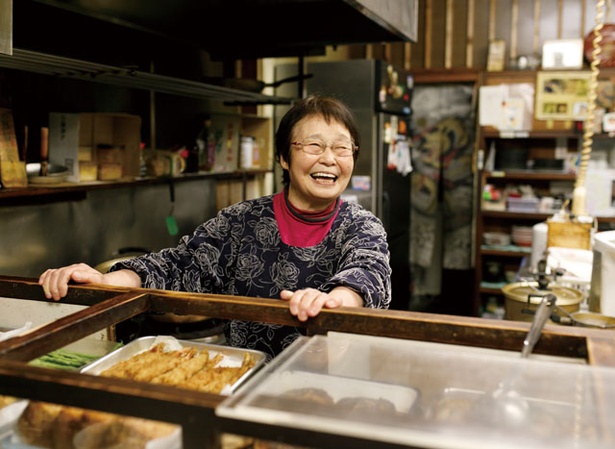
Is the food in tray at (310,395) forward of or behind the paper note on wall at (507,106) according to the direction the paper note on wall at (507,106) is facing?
forward

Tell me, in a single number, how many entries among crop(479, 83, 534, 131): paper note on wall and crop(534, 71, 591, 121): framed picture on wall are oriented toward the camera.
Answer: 2

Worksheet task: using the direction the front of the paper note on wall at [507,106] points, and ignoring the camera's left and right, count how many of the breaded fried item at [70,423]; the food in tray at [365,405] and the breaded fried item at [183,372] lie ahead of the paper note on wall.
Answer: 3

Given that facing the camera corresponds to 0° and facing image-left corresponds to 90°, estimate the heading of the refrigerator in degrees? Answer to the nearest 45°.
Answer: approximately 315°

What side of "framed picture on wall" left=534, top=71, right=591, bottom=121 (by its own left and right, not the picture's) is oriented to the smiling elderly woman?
front

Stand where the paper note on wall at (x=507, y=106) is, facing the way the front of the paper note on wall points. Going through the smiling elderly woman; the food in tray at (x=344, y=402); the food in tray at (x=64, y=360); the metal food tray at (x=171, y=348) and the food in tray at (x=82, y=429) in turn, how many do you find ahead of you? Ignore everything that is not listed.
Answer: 5

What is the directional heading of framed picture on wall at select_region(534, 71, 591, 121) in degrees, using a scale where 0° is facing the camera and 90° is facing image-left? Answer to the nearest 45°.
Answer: approximately 0°

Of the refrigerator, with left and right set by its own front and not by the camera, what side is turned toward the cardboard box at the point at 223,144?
right

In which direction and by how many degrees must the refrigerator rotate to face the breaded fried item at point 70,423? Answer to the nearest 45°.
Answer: approximately 45° to its right

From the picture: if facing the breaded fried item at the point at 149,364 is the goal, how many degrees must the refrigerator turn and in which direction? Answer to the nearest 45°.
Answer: approximately 45° to its right
